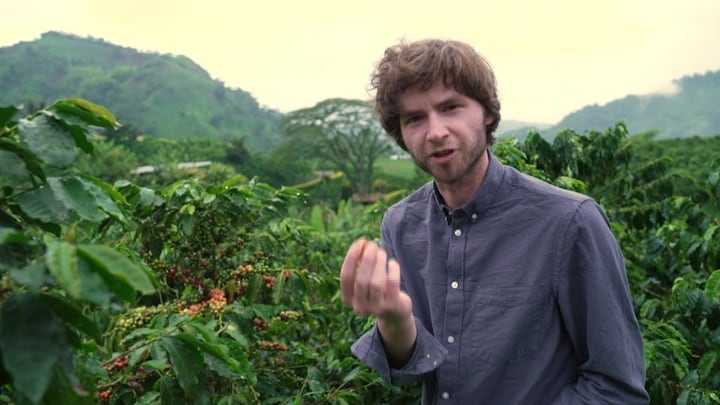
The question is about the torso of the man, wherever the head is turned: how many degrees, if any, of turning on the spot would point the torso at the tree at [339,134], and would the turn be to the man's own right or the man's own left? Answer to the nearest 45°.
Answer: approximately 135° to the man's own right

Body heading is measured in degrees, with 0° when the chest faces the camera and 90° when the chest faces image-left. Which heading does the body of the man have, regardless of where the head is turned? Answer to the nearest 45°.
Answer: approximately 45°
